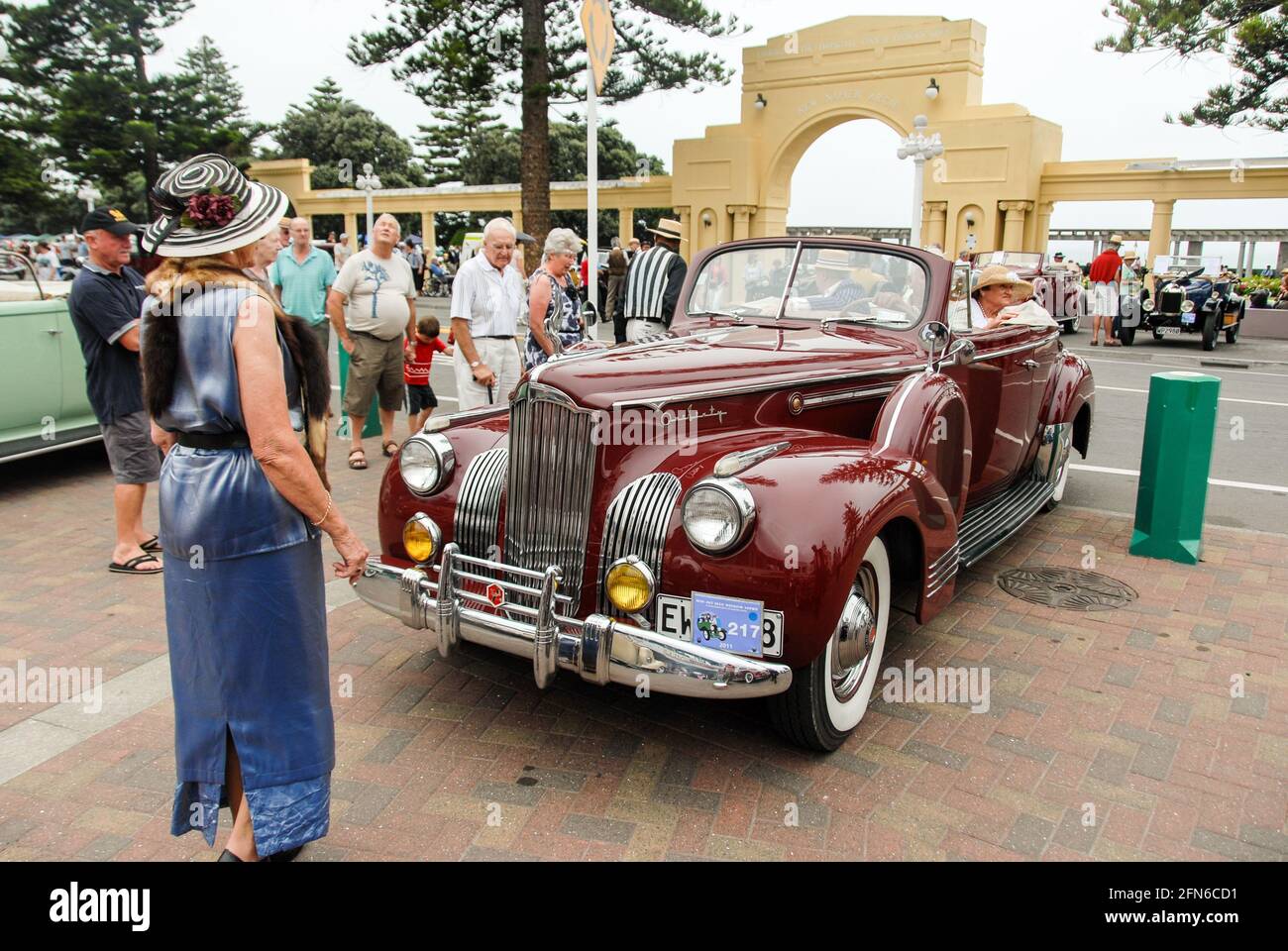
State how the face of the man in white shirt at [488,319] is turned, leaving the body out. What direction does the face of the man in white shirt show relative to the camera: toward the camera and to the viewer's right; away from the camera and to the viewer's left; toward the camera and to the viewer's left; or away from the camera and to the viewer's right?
toward the camera and to the viewer's right

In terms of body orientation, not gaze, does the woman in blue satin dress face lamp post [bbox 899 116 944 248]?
yes

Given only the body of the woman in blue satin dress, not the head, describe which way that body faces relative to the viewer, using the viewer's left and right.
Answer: facing away from the viewer and to the right of the viewer

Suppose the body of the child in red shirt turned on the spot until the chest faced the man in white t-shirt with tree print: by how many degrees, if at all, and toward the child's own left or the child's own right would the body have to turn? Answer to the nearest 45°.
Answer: approximately 90° to the child's own right

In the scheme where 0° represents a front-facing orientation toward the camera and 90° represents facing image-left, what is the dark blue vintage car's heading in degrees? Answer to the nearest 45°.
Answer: approximately 45°

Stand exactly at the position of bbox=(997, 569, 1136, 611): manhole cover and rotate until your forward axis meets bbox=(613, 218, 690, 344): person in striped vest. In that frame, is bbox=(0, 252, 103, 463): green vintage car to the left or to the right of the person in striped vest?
left

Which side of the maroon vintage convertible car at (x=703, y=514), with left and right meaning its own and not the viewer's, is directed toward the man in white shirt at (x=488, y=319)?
right
